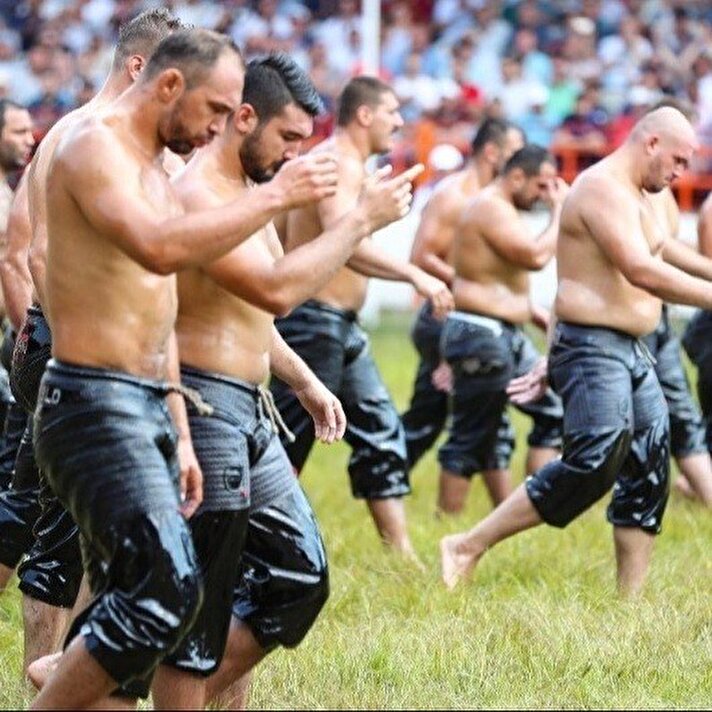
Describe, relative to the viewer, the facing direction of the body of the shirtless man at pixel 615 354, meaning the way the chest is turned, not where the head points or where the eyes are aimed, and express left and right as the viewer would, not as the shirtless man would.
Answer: facing to the right of the viewer

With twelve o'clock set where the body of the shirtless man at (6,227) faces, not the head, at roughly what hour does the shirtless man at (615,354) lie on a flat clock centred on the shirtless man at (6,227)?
the shirtless man at (615,354) is roughly at 1 o'clock from the shirtless man at (6,227).

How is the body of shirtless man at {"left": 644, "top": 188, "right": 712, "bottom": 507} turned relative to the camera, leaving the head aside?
to the viewer's right

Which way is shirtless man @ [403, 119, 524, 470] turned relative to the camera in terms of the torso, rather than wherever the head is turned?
to the viewer's right

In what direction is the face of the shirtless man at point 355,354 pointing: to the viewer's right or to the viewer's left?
to the viewer's right
